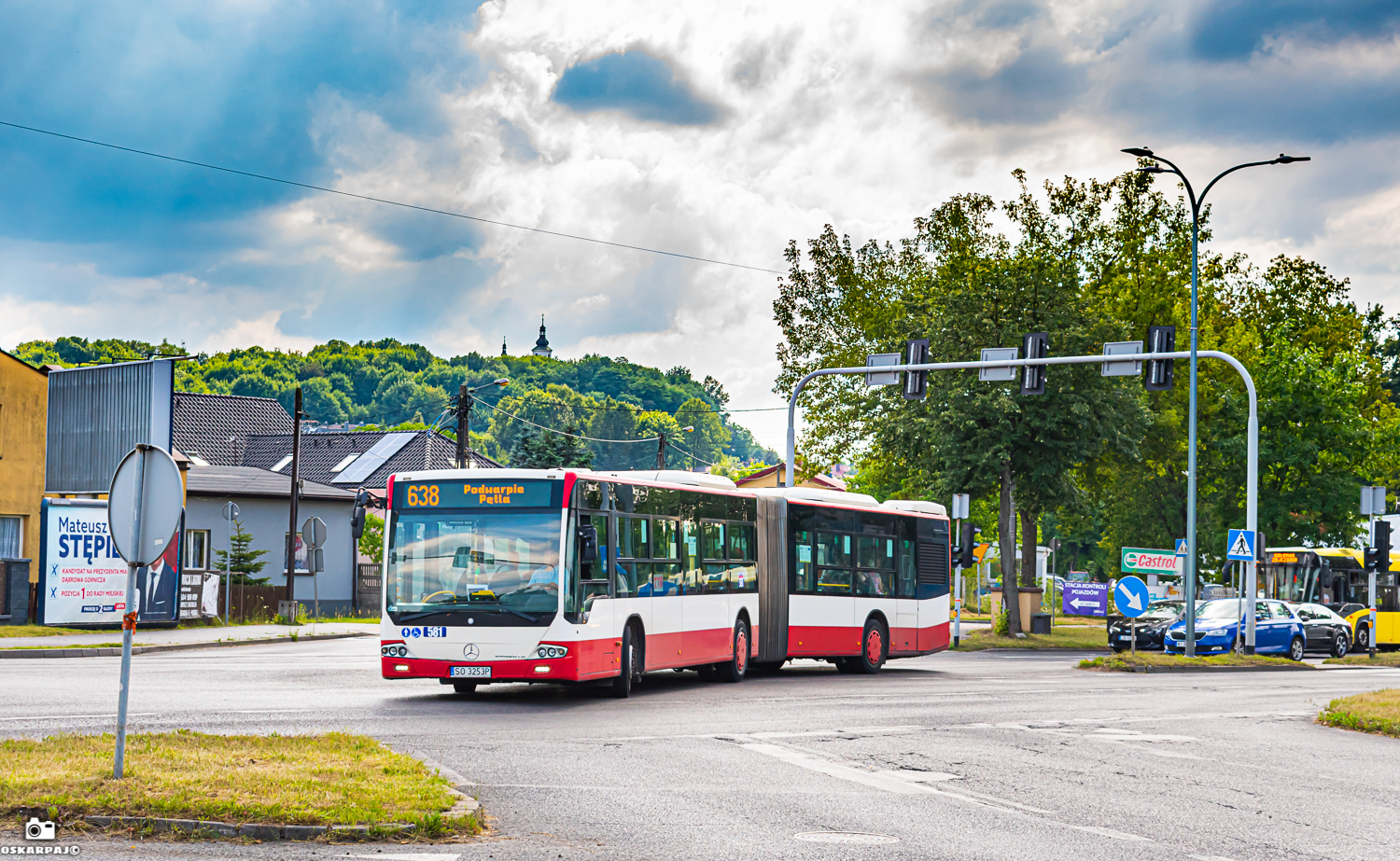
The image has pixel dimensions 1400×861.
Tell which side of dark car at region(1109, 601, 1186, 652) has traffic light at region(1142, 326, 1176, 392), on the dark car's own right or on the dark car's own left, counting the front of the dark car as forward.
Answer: on the dark car's own left

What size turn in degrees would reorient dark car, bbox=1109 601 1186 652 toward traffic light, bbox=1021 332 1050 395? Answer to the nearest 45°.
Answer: approximately 45° to its left

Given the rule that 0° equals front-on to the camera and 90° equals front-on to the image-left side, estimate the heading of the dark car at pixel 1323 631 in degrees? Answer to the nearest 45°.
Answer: approximately 45°

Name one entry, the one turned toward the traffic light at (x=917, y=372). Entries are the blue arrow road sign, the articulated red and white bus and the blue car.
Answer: the blue car

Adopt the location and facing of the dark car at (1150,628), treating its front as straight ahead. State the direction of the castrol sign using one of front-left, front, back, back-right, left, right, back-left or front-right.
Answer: back-right

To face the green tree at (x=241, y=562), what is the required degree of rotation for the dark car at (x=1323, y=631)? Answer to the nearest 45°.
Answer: approximately 45° to its right

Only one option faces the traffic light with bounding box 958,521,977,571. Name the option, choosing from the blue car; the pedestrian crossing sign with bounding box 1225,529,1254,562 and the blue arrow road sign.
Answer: the blue car

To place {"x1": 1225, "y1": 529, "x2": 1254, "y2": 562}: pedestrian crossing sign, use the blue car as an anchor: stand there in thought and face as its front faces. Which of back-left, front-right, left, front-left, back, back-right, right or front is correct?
front-left

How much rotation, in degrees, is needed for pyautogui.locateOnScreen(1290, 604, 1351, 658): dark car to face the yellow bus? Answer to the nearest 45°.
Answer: approximately 135° to its right
